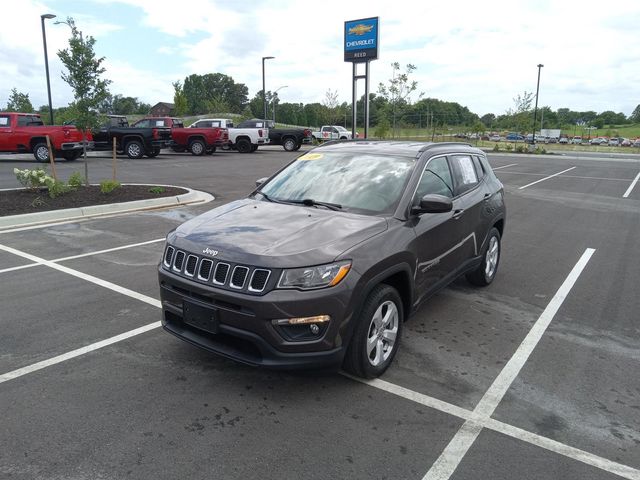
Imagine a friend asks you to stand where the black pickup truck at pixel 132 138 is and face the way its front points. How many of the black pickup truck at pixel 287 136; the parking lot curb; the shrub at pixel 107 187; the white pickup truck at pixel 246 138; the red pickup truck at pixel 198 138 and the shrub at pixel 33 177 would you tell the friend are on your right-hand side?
3
